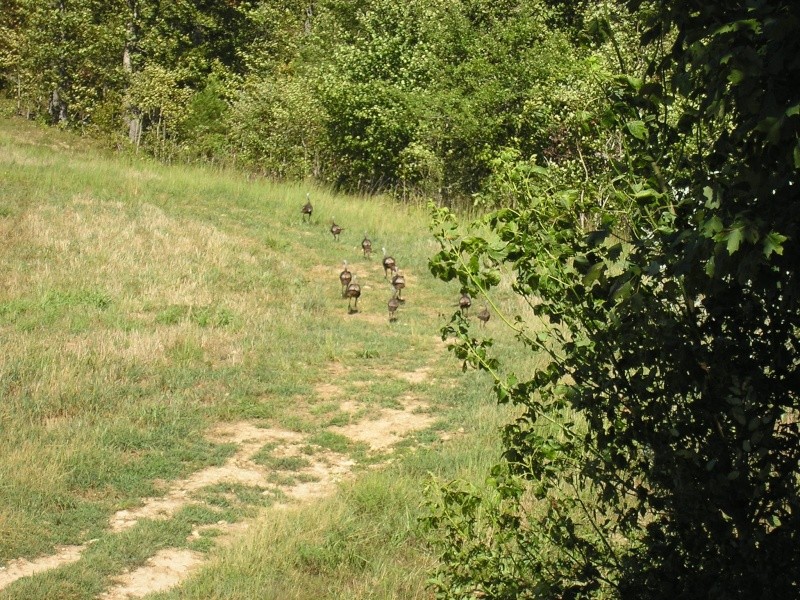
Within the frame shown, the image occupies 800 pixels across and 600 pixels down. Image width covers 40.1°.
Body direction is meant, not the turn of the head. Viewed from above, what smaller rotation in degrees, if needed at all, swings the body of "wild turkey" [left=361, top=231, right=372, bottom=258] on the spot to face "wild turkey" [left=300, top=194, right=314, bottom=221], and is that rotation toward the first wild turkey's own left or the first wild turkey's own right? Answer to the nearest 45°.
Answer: approximately 45° to the first wild turkey's own left

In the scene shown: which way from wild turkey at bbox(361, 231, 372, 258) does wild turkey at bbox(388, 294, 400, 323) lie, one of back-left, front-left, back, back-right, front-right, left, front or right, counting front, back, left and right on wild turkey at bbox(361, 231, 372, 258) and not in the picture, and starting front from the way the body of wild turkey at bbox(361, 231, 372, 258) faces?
back

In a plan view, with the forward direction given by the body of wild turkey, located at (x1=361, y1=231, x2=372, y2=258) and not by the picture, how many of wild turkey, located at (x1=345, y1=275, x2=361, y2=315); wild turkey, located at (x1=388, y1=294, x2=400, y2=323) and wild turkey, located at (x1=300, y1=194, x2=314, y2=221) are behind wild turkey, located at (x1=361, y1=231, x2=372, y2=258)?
2

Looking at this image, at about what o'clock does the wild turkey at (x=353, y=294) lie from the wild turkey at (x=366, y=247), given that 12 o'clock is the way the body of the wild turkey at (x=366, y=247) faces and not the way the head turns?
the wild turkey at (x=353, y=294) is roughly at 6 o'clock from the wild turkey at (x=366, y=247).

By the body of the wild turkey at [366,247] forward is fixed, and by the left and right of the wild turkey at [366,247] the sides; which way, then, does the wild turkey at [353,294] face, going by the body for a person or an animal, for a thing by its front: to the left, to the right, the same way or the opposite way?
the same way

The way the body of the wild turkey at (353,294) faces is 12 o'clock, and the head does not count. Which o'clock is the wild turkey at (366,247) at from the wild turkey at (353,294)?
the wild turkey at (366,247) is roughly at 12 o'clock from the wild turkey at (353,294).

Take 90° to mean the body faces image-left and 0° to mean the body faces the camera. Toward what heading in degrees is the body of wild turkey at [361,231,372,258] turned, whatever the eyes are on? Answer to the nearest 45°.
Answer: approximately 180°

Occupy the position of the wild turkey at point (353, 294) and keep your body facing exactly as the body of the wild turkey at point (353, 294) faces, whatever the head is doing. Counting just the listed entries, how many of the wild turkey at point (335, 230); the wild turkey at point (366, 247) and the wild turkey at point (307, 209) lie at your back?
0

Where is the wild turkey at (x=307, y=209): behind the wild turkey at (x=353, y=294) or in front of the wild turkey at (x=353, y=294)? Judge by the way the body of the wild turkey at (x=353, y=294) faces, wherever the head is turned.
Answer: in front

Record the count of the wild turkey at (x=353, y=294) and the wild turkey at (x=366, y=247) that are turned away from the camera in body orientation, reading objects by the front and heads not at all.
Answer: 2

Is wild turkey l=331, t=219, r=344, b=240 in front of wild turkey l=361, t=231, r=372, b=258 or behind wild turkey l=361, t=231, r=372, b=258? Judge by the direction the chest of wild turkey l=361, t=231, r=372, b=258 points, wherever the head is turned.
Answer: in front

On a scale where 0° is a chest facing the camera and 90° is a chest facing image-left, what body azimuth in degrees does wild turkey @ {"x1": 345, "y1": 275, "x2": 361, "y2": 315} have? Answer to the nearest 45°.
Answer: approximately 180°
